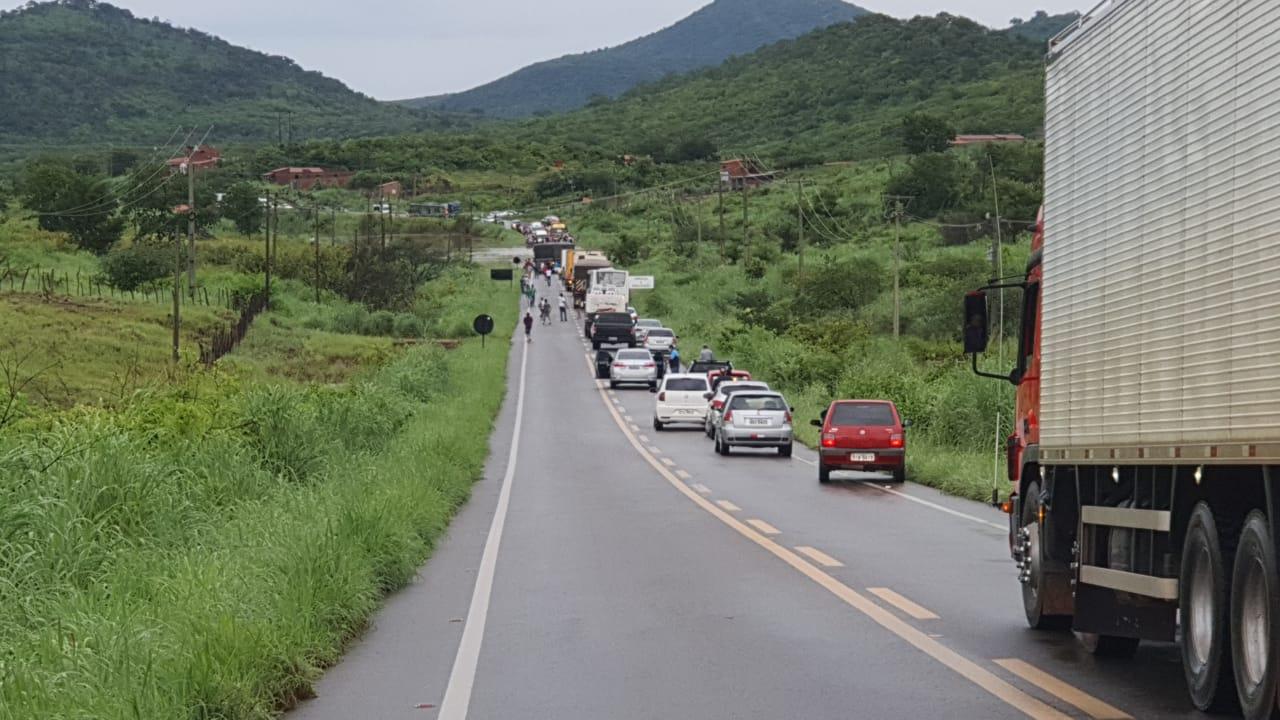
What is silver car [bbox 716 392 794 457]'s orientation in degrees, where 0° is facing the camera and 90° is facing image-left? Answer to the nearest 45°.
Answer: approximately 180°

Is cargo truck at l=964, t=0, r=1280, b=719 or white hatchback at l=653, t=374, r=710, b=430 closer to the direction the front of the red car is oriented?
the white hatchback

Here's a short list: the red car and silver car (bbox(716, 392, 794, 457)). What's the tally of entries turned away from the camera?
2

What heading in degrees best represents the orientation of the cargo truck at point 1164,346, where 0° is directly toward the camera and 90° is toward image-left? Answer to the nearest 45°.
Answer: approximately 135°

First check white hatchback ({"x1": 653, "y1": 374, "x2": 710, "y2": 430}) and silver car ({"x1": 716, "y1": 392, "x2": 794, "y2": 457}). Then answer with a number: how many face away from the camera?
2

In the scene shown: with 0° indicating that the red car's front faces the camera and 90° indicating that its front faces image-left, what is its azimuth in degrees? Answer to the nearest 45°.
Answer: approximately 180°

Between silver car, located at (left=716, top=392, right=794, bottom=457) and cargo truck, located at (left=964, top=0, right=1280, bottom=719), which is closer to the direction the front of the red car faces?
the silver car

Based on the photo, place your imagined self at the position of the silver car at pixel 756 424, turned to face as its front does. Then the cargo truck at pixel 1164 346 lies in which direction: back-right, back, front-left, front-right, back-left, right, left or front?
back

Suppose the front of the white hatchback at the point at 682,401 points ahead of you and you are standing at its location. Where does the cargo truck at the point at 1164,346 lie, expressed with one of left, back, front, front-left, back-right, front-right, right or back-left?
back

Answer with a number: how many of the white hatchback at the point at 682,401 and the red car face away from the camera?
2

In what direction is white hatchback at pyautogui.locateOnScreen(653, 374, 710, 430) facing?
away from the camera
